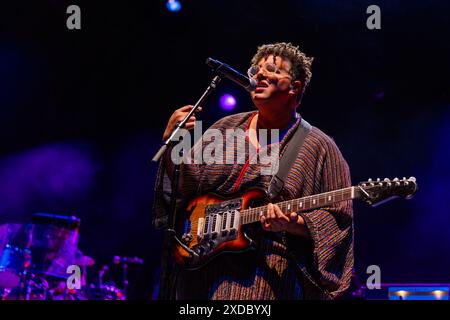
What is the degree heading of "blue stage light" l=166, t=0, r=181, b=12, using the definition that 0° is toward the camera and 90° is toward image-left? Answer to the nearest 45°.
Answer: approximately 0°

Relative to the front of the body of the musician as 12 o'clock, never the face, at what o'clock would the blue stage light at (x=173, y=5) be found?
The blue stage light is roughly at 4 o'clock from the musician.

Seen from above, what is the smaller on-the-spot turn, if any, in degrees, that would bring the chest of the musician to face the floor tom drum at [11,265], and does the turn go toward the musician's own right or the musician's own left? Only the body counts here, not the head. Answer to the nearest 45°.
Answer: approximately 90° to the musician's own right

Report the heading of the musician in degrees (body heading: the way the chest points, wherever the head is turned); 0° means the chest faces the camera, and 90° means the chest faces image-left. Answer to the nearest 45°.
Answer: approximately 45°

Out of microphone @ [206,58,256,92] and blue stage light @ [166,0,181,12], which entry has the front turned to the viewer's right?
the microphone

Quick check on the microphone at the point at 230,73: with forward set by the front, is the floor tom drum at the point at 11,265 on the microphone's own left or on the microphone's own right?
on the microphone's own left

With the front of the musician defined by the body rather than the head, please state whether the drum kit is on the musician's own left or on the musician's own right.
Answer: on the musician's own right

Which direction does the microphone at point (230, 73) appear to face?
to the viewer's right

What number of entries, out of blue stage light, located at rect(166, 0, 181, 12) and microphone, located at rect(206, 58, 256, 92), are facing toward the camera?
1

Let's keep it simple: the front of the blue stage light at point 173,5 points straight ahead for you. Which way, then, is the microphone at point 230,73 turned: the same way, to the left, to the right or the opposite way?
to the left
